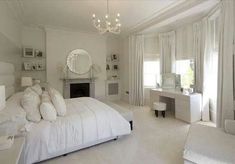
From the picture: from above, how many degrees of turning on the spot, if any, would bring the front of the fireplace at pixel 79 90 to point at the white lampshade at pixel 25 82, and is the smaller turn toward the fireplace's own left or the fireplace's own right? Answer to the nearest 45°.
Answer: approximately 45° to the fireplace's own right

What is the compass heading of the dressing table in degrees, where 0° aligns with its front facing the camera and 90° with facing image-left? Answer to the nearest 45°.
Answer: approximately 45°

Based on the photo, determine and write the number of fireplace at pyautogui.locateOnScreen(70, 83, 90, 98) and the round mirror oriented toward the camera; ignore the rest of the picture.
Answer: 2

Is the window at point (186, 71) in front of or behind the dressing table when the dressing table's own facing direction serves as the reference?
behind

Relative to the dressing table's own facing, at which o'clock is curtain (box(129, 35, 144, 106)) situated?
The curtain is roughly at 3 o'clock from the dressing table.

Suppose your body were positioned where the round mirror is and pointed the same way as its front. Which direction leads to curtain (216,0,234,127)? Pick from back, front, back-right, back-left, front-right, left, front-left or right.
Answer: front-left

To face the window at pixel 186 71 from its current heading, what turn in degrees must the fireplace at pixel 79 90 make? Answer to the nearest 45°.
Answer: approximately 45° to its left

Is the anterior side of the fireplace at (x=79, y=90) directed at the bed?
yes

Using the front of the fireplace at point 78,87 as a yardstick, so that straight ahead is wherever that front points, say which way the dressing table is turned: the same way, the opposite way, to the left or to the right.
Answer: to the right

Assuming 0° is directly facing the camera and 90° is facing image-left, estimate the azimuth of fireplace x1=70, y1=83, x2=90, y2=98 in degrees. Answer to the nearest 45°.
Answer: approximately 0°

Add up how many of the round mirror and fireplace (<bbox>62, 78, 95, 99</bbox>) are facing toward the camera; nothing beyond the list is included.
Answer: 2

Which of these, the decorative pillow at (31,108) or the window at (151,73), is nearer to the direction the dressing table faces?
the decorative pillow
